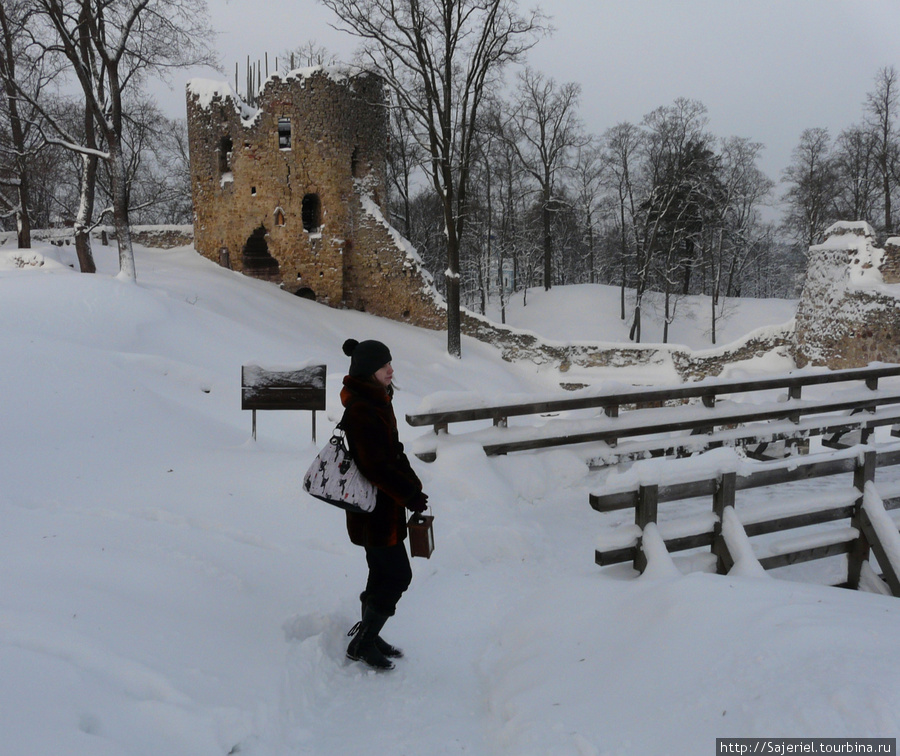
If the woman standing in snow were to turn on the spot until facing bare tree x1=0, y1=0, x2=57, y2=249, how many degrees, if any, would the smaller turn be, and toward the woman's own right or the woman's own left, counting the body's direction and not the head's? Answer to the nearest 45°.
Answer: approximately 135° to the woman's own left

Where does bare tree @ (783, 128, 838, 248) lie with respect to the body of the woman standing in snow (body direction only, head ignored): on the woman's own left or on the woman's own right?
on the woman's own left

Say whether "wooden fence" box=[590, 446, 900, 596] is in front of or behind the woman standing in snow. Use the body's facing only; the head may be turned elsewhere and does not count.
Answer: in front

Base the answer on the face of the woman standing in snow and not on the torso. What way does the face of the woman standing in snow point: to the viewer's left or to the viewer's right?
to the viewer's right

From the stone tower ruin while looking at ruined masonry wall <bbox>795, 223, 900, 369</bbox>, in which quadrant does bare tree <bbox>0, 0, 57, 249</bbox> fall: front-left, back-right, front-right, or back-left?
back-right

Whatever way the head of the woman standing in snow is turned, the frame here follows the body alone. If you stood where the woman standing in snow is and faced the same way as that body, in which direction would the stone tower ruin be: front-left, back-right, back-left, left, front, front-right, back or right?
left

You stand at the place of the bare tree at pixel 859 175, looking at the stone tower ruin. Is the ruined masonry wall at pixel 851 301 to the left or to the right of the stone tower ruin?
left

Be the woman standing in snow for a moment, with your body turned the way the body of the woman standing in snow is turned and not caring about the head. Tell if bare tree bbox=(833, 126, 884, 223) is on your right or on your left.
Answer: on your left

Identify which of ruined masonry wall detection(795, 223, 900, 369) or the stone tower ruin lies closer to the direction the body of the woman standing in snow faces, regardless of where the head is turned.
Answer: the ruined masonry wall

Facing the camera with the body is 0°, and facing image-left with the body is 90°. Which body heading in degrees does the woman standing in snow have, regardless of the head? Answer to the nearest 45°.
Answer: approximately 270°

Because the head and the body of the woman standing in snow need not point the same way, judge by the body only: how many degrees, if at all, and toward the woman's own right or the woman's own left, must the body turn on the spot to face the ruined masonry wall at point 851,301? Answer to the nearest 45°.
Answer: approximately 45° to the woman's own left

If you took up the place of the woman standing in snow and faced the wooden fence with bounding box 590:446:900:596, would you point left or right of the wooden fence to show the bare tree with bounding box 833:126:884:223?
left
